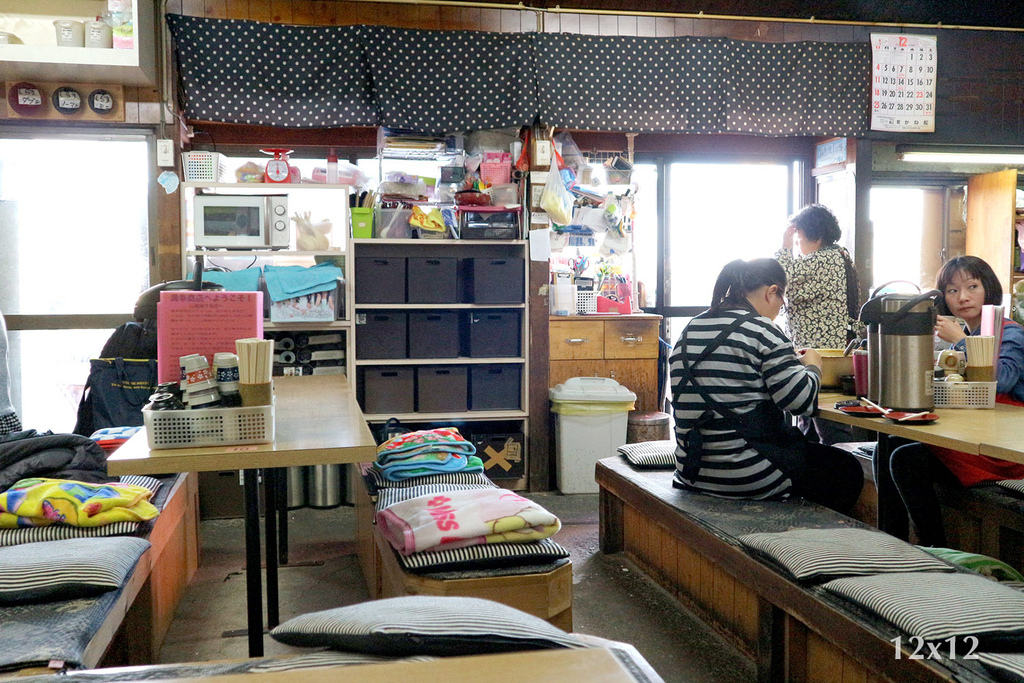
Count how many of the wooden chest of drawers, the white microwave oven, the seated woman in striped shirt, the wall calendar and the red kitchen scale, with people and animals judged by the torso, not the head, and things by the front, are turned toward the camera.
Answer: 4

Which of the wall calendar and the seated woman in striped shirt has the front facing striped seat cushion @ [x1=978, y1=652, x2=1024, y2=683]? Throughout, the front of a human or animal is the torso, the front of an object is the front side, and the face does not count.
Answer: the wall calendar

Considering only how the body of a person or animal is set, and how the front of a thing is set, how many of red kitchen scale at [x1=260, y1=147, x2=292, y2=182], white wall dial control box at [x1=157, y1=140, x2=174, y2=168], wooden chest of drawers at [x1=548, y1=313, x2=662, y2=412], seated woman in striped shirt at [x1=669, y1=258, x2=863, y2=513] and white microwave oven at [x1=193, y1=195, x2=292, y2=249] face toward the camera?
4

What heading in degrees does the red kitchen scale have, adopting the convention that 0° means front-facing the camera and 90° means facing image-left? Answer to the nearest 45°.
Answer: approximately 0°

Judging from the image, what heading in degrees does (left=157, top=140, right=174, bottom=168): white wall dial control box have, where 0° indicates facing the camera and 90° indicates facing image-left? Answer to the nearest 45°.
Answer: approximately 0°
